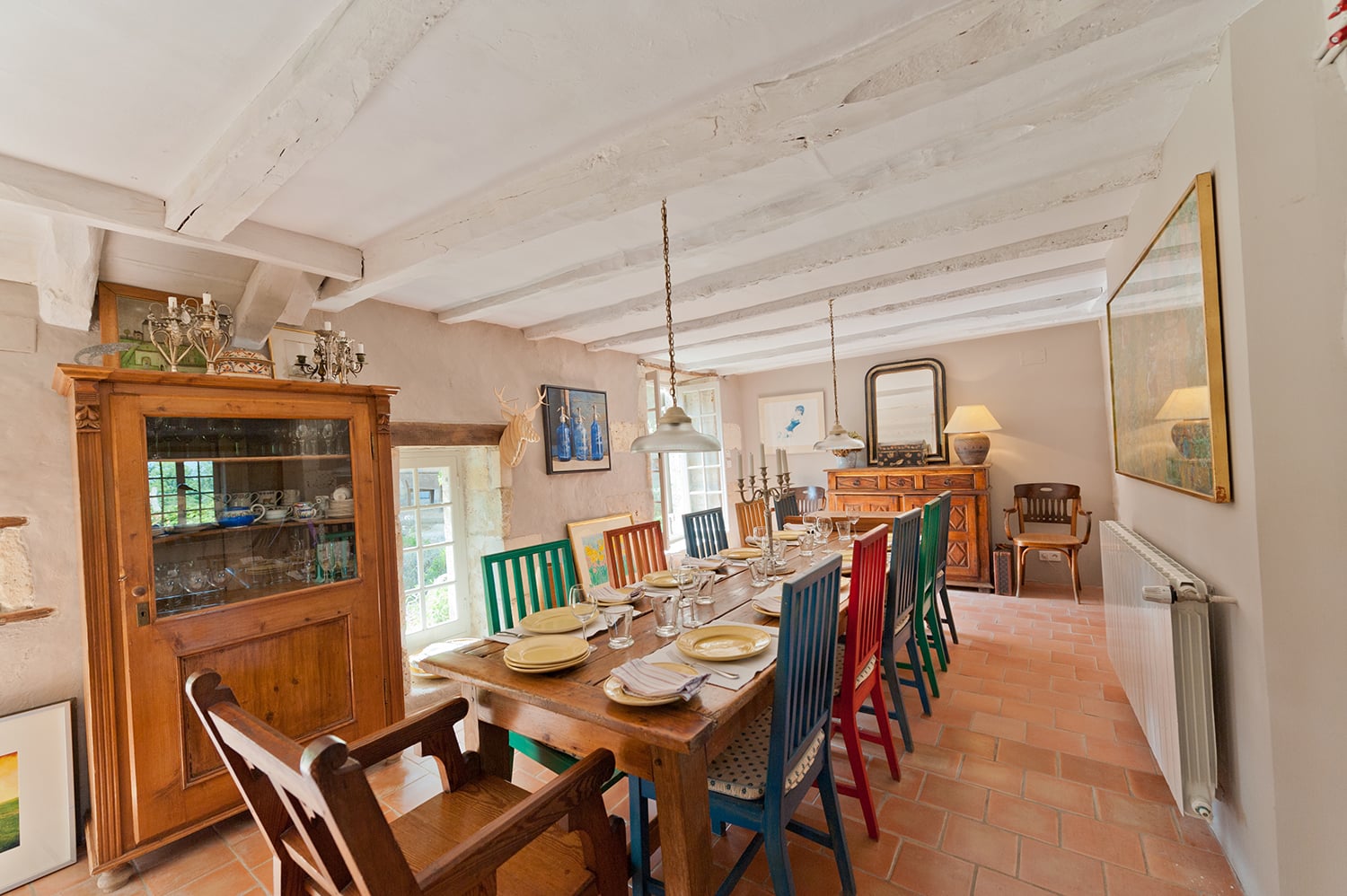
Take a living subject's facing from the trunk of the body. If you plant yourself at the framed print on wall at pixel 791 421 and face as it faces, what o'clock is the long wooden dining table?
The long wooden dining table is roughly at 12 o'clock from the framed print on wall.

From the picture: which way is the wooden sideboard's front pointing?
toward the camera

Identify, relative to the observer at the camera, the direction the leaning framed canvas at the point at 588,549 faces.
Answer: facing the viewer and to the right of the viewer

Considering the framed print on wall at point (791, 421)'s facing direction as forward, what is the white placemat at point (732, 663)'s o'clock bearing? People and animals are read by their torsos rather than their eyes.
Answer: The white placemat is roughly at 12 o'clock from the framed print on wall.

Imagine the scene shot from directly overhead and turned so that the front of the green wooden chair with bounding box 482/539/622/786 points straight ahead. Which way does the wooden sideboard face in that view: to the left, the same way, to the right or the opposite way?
to the right

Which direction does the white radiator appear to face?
to the viewer's left

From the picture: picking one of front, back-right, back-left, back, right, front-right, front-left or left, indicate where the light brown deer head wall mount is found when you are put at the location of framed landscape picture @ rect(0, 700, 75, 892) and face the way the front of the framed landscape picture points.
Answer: front-left

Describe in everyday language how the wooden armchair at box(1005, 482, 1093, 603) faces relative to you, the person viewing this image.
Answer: facing the viewer

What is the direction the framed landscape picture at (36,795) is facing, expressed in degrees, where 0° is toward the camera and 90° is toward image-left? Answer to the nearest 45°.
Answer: approximately 315°

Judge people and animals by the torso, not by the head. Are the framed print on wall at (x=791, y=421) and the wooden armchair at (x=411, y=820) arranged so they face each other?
yes

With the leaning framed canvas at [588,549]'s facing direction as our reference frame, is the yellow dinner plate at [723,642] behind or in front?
in front

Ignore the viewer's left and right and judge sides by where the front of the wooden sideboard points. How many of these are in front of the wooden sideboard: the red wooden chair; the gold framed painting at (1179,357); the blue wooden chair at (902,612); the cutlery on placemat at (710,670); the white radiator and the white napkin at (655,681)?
6

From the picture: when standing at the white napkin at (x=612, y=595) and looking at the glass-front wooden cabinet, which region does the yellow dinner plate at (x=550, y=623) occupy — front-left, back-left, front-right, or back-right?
front-left

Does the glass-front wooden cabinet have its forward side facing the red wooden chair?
yes

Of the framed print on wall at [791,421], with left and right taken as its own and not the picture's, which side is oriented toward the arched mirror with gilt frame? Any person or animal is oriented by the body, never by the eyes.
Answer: left

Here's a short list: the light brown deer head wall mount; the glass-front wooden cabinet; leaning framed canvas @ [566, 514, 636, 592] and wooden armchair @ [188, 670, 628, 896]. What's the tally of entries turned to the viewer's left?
0

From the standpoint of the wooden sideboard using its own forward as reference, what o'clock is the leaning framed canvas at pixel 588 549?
The leaning framed canvas is roughly at 2 o'clock from the wooden sideboard.

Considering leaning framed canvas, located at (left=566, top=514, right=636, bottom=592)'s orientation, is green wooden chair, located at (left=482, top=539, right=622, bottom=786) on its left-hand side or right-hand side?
on its right
